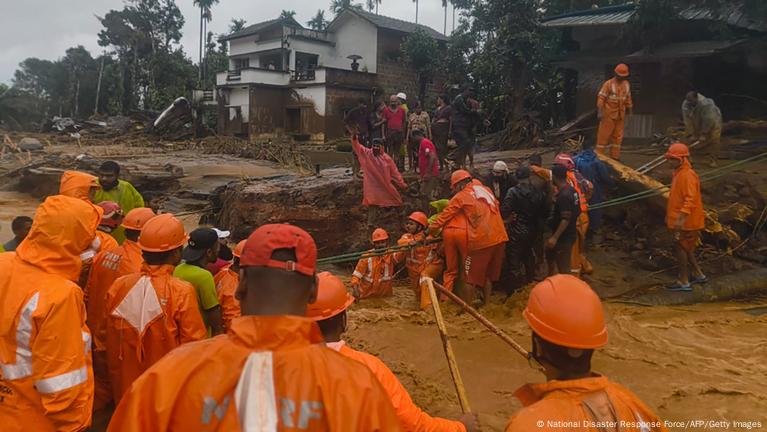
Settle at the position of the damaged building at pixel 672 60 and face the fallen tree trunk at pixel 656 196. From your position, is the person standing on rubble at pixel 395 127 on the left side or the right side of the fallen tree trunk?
right

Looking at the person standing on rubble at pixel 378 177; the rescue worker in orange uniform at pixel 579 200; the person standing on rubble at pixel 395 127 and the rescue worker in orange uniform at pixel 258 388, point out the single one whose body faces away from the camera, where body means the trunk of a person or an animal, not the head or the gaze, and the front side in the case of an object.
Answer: the rescue worker in orange uniform at pixel 258 388

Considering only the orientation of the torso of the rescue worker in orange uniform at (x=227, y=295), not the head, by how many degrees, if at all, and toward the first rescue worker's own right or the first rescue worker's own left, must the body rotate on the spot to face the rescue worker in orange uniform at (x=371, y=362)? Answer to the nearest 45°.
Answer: approximately 135° to the first rescue worker's own right

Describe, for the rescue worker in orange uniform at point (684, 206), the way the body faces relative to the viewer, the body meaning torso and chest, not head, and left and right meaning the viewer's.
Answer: facing to the left of the viewer

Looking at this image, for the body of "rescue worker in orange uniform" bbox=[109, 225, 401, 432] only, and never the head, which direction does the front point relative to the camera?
away from the camera

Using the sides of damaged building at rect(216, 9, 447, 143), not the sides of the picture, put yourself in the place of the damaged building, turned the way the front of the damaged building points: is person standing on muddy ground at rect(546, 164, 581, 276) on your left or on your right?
on your left

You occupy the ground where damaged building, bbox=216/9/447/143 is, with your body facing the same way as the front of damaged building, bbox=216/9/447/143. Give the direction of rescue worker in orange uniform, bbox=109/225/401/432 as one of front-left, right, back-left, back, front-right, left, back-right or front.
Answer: front-left

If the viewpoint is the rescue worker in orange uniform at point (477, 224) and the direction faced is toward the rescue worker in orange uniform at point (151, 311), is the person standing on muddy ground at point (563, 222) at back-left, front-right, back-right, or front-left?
back-left

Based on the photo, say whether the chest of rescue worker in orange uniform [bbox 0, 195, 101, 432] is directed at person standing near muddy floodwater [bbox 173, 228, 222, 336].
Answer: yes

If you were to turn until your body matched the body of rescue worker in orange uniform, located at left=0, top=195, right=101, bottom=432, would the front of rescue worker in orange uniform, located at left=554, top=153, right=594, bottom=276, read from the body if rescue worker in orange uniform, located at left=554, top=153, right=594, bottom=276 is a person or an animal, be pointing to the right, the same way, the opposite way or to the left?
to the left

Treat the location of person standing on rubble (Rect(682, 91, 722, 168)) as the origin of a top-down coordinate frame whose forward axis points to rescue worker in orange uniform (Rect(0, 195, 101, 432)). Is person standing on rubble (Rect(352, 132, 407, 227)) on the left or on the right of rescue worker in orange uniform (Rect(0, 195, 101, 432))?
right

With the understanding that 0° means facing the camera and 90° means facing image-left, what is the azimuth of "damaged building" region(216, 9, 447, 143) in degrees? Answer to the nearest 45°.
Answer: approximately 45°

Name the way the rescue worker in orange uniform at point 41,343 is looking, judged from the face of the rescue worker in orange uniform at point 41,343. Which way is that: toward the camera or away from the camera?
away from the camera

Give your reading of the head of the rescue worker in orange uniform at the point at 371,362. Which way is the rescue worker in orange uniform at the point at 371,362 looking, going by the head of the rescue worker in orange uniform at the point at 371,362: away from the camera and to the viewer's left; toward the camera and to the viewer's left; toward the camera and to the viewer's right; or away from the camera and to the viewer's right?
away from the camera and to the viewer's right
